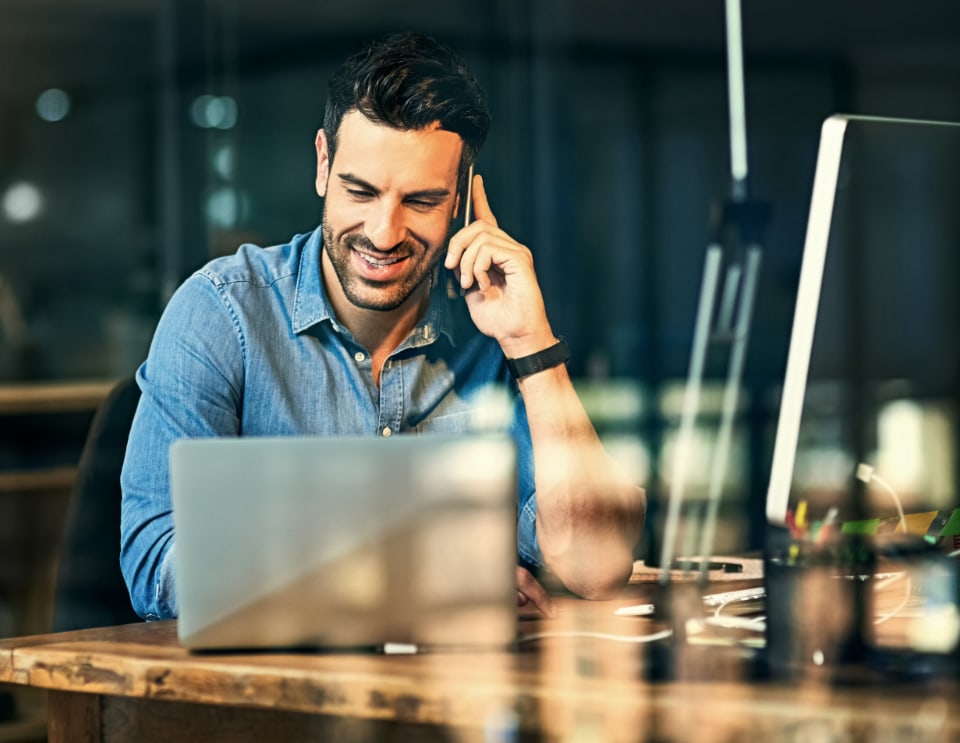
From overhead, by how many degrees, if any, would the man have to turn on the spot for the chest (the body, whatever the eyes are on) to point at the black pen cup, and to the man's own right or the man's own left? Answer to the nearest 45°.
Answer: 0° — they already face it

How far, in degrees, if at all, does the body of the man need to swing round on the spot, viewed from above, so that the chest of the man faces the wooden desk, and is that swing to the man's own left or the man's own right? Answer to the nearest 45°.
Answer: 0° — they already face it

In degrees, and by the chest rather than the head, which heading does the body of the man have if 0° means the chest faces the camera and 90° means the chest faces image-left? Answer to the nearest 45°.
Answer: approximately 0°

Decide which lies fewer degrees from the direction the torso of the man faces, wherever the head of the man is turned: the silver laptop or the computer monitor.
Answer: the silver laptop
